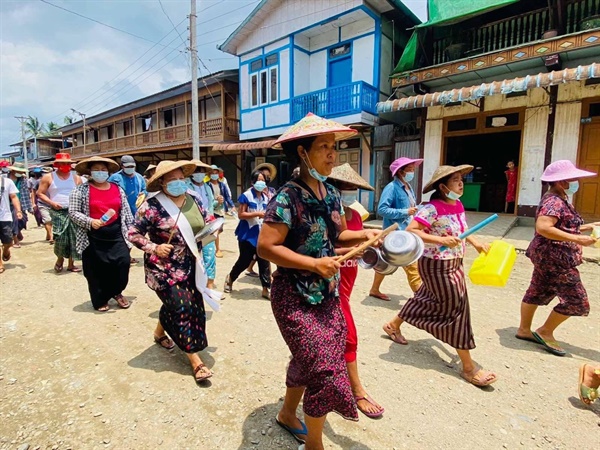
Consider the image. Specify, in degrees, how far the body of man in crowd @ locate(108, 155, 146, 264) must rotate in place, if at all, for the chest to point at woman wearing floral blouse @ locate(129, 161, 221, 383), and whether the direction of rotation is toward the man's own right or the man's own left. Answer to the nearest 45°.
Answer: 0° — they already face them

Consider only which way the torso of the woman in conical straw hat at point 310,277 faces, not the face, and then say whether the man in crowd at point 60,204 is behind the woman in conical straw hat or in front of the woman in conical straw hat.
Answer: behind

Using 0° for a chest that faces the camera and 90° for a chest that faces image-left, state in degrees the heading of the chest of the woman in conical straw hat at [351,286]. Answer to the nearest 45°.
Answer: approximately 315°

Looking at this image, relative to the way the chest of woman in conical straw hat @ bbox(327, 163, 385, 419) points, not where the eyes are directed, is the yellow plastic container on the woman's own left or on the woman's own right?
on the woman's own left

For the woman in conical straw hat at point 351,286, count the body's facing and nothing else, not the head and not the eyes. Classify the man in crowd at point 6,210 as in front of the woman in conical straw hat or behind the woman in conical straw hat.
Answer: behind

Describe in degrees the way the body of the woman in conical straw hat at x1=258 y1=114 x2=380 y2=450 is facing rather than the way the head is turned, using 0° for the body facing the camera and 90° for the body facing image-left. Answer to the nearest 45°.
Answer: approximately 315°

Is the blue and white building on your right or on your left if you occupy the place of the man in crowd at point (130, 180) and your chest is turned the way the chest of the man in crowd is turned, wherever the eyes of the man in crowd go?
on your left
